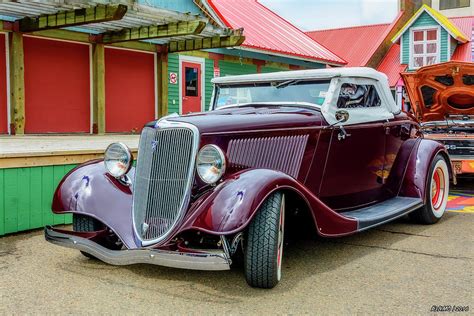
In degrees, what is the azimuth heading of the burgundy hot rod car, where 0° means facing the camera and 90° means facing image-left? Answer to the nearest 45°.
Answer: approximately 45°

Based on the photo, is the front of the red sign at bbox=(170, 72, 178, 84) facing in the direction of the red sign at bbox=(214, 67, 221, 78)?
no

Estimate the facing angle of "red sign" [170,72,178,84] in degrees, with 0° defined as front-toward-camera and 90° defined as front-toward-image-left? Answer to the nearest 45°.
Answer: approximately 0°

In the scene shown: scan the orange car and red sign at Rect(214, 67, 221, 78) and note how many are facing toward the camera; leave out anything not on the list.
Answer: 2

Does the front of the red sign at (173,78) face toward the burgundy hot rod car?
yes

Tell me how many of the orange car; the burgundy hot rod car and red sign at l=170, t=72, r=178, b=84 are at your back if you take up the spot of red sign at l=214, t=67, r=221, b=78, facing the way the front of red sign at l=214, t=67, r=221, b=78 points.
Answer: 0

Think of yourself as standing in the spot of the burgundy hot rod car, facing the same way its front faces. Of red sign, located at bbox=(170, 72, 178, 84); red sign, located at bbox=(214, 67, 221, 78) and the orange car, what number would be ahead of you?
0

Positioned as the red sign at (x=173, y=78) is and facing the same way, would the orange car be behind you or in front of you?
in front

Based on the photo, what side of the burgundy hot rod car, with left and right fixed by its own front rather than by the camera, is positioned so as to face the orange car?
back

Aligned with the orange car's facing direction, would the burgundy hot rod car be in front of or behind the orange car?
in front

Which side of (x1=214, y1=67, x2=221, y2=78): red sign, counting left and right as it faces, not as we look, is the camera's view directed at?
front

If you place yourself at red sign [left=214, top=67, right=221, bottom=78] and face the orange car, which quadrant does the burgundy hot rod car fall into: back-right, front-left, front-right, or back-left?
front-right

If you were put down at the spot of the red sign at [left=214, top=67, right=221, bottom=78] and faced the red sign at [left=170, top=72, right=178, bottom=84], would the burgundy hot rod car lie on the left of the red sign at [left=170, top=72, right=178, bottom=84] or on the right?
left

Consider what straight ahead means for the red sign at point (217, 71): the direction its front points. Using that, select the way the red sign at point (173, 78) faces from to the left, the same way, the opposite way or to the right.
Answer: the same way

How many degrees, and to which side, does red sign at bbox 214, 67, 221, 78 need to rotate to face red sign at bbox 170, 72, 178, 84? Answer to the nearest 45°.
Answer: approximately 45° to its right
